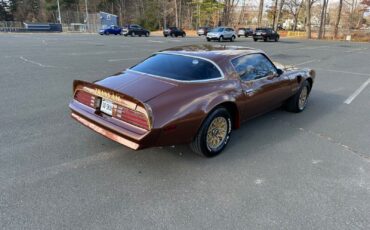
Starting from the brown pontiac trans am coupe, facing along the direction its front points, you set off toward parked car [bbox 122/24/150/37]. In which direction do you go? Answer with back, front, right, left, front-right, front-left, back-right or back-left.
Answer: front-left

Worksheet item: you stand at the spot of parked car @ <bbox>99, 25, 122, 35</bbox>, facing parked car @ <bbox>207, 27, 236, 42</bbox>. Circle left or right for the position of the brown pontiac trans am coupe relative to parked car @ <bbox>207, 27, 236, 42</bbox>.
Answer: right

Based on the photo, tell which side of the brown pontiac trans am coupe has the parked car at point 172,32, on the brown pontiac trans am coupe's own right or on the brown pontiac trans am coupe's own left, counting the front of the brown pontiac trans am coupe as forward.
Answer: on the brown pontiac trans am coupe's own left

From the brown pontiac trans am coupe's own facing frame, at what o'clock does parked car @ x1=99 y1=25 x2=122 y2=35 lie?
The parked car is roughly at 10 o'clock from the brown pontiac trans am coupe.

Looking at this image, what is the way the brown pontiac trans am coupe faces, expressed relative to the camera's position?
facing away from the viewer and to the right of the viewer

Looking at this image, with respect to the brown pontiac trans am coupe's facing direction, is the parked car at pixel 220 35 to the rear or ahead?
ahead
